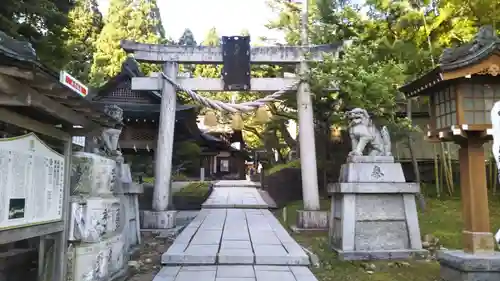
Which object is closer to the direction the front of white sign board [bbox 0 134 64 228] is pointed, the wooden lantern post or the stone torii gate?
the wooden lantern post

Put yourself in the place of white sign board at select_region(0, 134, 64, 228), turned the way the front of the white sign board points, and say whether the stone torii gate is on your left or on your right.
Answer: on your left

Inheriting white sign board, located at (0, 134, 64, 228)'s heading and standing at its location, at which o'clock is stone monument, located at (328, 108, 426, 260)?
The stone monument is roughly at 10 o'clock from the white sign board.

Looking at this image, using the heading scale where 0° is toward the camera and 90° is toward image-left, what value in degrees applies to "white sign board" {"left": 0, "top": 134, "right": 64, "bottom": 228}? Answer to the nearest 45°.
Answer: approximately 315°

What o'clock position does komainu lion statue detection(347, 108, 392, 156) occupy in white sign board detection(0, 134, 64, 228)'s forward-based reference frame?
The komainu lion statue is roughly at 10 o'clock from the white sign board.

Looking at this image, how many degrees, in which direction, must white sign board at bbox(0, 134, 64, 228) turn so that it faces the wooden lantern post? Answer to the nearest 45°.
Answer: approximately 45° to its left

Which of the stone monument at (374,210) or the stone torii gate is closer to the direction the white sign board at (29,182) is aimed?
the stone monument

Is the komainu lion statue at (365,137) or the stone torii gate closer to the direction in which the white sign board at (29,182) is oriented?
the komainu lion statue
